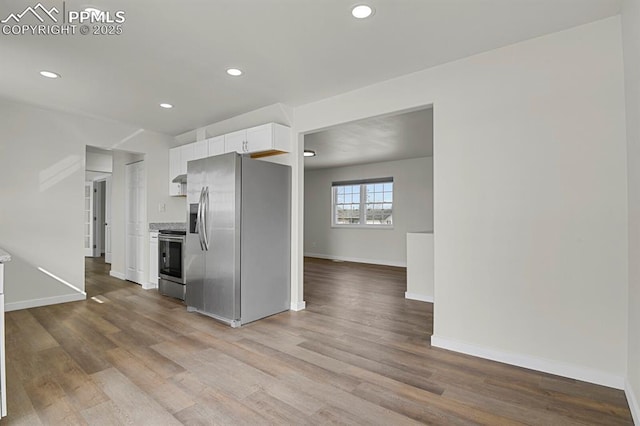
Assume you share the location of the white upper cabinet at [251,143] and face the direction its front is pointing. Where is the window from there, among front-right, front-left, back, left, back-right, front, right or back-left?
back

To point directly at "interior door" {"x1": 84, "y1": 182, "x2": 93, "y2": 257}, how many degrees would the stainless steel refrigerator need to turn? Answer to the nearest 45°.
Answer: approximately 90° to its right

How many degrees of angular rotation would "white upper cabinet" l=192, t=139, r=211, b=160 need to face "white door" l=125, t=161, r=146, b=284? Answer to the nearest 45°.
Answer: approximately 90° to its right

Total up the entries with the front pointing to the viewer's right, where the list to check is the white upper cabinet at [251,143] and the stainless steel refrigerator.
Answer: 0

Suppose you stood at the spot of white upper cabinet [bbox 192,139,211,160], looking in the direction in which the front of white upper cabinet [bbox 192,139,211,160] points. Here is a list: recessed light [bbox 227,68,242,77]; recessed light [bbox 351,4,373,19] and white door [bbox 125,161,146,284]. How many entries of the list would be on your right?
1
